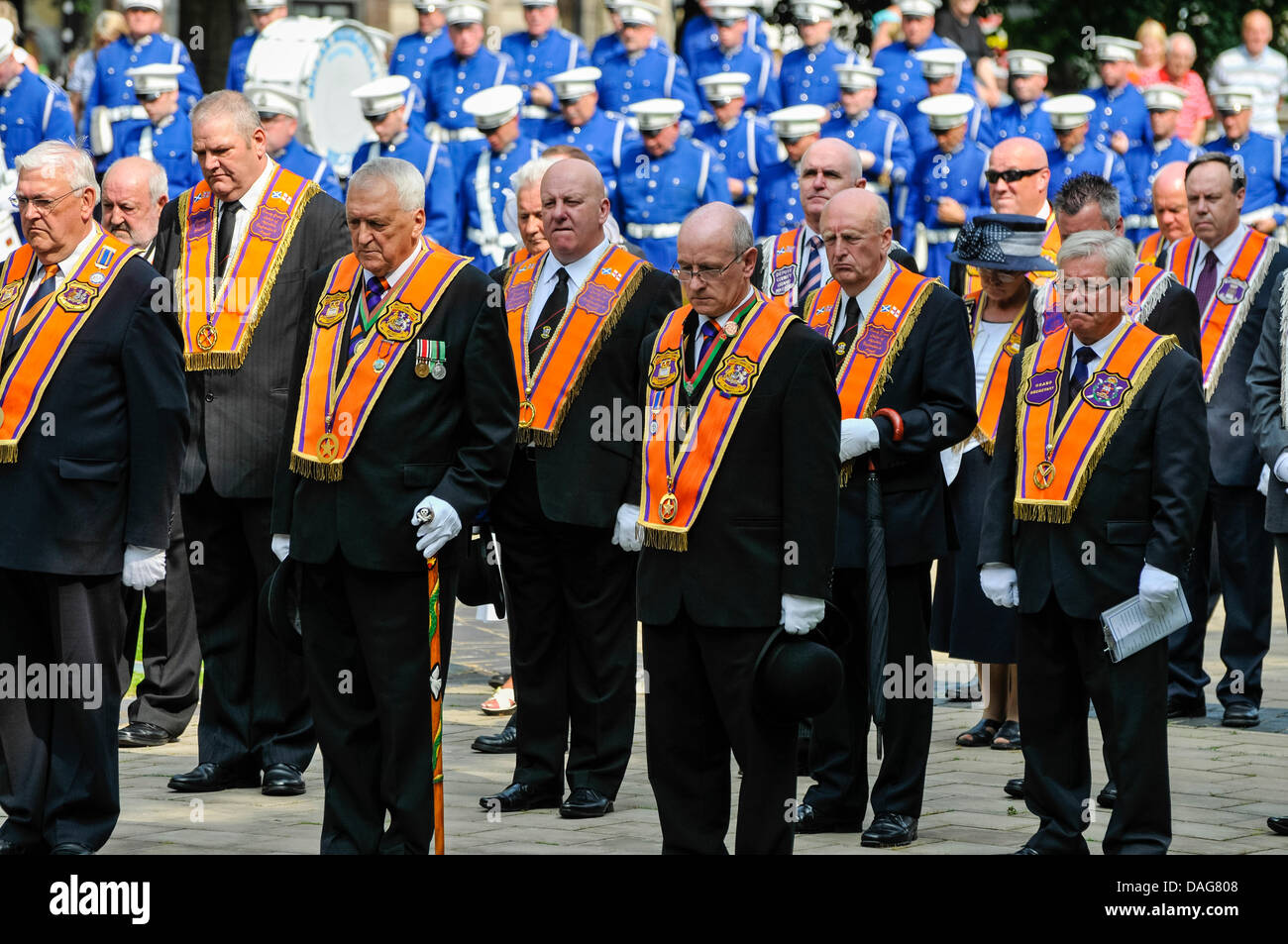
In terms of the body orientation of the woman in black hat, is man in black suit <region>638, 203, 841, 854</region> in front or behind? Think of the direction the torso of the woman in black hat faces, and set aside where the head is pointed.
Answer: in front

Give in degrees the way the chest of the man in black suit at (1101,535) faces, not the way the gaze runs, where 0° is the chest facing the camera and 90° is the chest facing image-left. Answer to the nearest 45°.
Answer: approximately 45°

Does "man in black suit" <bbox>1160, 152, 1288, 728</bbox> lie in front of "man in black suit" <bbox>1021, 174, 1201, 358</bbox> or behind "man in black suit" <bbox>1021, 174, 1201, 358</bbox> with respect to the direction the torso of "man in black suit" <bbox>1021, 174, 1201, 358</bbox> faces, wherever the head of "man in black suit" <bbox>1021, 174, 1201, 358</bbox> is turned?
behind

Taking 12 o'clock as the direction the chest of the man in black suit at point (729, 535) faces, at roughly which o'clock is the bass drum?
The bass drum is roughly at 4 o'clock from the man in black suit.

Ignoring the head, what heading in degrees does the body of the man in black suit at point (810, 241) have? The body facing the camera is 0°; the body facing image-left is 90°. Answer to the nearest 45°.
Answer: approximately 45°

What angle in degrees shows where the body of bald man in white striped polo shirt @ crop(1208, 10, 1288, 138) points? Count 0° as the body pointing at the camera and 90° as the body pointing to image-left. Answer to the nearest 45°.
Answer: approximately 0°

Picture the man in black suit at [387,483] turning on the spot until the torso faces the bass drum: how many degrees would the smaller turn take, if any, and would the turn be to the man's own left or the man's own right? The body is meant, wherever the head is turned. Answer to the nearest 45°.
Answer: approximately 135° to the man's own right

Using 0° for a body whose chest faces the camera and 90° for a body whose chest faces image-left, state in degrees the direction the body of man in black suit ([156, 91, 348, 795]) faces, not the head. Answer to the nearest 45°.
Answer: approximately 45°

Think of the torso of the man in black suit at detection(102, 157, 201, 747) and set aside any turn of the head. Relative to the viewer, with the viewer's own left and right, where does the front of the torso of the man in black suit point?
facing the viewer and to the left of the viewer
